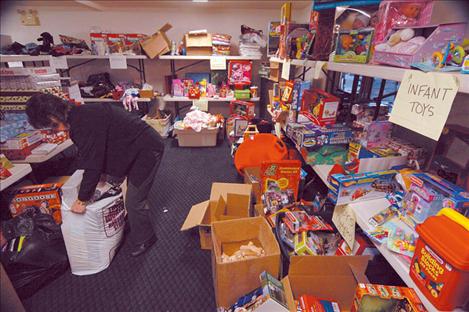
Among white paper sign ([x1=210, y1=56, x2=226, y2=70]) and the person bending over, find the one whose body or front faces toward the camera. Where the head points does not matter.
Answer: the white paper sign

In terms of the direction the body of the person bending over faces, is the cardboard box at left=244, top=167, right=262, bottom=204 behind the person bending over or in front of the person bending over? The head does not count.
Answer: behind

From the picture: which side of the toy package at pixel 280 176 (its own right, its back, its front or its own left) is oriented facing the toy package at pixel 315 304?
front

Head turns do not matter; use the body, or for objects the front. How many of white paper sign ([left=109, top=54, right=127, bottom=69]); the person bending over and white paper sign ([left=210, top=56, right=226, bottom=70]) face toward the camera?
2

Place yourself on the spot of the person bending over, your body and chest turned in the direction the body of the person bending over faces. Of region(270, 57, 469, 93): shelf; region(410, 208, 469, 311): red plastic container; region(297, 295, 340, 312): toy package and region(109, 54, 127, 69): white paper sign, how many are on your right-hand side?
1

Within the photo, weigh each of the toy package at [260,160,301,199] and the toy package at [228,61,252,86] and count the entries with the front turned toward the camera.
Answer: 2

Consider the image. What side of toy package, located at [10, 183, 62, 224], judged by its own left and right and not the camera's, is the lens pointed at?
front

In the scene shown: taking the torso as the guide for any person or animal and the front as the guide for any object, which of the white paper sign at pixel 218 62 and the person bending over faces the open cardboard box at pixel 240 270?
the white paper sign

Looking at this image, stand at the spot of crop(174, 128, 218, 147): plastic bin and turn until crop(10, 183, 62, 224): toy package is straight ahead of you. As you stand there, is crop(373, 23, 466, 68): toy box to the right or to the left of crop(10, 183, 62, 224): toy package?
left

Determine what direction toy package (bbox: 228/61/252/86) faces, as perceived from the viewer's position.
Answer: facing the viewer

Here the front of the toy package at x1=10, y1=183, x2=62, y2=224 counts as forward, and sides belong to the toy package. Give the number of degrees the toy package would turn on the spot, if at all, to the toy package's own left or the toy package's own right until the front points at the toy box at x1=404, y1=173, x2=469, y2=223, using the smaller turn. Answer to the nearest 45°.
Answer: approximately 45° to the toy package's own left

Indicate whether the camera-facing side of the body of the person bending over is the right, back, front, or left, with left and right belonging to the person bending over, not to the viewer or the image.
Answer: left

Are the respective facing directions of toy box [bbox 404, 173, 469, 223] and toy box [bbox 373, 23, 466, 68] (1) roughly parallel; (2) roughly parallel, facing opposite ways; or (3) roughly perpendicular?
roughly parallel
